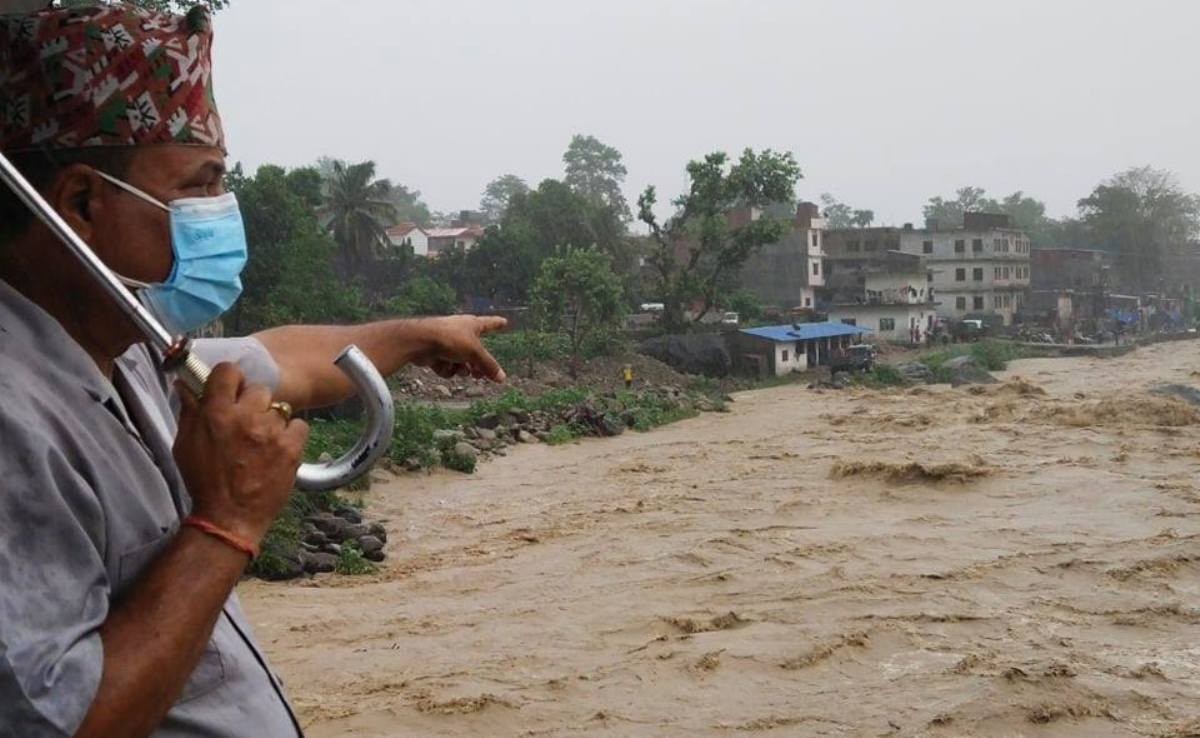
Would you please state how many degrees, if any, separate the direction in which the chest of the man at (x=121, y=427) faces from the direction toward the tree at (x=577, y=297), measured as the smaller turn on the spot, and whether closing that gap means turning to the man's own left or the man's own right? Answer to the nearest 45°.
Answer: approximately 90° to the man's own left

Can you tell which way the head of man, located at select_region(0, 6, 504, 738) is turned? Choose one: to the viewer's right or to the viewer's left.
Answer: to the viewer's right

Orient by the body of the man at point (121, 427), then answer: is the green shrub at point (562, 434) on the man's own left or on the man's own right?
on the man's own left

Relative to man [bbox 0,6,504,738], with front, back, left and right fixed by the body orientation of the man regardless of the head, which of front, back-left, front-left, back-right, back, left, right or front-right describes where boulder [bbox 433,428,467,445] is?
left

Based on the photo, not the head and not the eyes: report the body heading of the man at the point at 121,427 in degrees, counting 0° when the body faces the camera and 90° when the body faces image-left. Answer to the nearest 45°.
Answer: approximately 270°

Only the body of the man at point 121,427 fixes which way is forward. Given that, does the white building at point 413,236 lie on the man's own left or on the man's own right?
on the man's own left

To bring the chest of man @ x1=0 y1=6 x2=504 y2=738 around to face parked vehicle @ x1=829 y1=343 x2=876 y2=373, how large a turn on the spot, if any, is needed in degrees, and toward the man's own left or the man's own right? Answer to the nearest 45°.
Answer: approximately 45° to the man's own left
